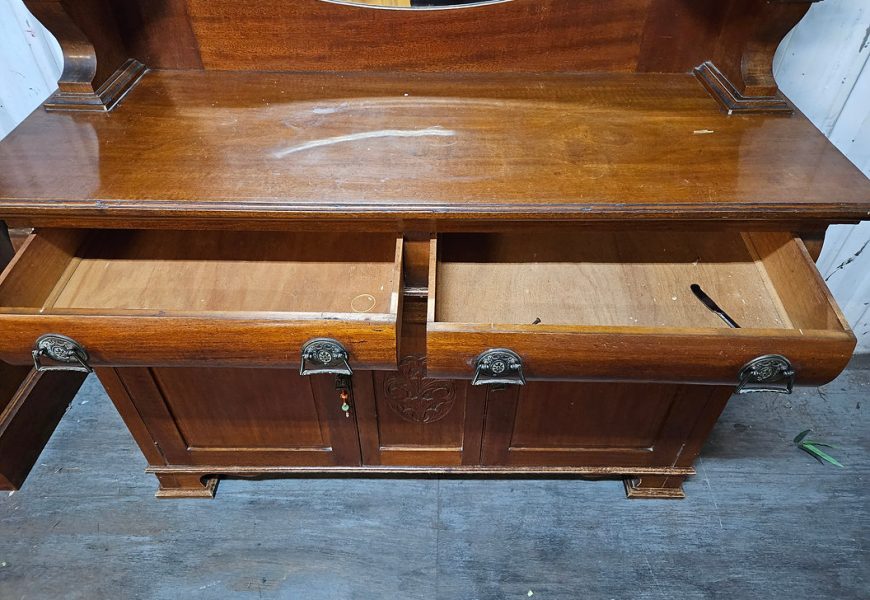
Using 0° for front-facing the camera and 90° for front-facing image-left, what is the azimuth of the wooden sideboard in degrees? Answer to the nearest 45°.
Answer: approximately 0°

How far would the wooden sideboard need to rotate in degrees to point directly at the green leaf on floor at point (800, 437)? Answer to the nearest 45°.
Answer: approximately 90° to its left

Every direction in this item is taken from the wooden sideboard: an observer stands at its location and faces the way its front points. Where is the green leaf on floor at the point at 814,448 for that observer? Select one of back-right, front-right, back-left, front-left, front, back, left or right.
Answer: left
